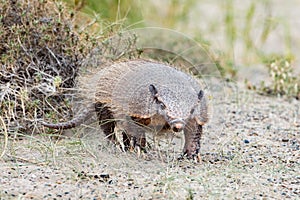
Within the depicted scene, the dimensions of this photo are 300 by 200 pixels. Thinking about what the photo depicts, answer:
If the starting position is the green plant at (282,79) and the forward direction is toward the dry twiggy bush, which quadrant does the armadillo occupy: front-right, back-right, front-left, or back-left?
front-left

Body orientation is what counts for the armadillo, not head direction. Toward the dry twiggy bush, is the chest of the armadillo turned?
no

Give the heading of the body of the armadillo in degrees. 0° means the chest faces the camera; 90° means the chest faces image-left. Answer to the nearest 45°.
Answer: approximately 315°

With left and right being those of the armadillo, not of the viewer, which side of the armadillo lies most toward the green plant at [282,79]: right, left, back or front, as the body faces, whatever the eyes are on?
left
